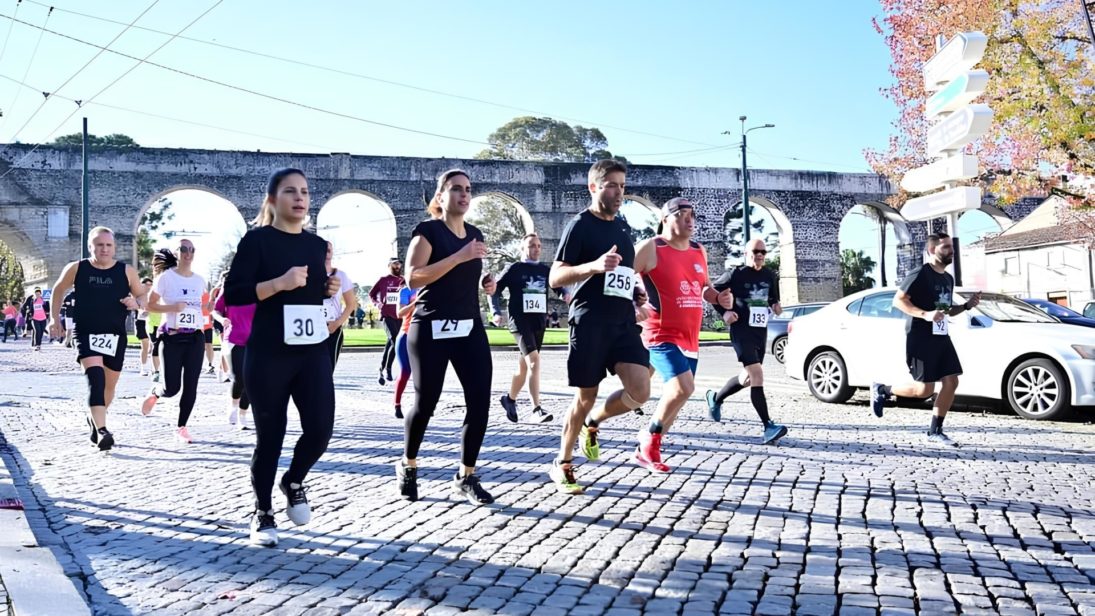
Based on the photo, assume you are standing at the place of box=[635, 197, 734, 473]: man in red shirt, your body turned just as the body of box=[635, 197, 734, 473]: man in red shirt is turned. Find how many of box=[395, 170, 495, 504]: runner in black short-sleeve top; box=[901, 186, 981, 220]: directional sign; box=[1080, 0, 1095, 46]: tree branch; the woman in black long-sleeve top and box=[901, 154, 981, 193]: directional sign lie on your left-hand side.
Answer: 3

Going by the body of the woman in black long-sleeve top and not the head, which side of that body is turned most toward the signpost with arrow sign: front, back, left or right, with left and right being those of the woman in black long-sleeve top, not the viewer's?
left

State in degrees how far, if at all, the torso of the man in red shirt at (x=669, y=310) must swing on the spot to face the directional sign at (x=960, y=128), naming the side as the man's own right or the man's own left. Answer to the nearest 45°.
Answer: approximately 90° to the man's own left

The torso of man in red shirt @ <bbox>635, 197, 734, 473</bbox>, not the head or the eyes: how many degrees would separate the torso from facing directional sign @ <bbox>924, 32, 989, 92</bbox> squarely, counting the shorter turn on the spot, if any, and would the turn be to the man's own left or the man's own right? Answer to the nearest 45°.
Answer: approximately 90° to the man's own left

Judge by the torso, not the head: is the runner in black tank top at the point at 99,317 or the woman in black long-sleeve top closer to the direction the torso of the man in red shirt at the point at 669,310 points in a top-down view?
the woman in black long-sleeve top

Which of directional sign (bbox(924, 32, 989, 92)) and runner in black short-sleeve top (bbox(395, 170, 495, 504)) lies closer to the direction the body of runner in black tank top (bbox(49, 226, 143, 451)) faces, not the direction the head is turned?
the runner in black short-sleeve top

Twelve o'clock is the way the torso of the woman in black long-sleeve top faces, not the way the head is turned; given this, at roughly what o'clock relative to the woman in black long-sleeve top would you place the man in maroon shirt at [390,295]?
The man in maroon shirt is roughly at 8 o'clock from the woman in black long-sleeve top.

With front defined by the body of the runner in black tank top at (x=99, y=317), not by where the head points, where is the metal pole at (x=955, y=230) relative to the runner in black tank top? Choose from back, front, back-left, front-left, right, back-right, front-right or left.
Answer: left

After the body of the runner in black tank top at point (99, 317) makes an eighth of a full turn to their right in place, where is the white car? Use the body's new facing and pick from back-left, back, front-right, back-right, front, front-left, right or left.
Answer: back-left
